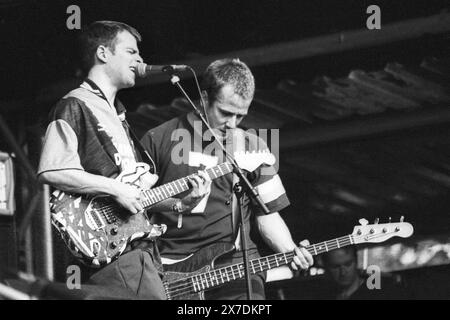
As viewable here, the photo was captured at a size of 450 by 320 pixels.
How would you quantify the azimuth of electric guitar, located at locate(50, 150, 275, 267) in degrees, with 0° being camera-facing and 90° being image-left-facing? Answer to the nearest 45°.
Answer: approximately 0°

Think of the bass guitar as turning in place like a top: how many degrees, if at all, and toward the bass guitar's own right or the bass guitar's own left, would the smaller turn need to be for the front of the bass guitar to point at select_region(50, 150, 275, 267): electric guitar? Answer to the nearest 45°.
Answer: approximately 45° to the bass guitar's own right

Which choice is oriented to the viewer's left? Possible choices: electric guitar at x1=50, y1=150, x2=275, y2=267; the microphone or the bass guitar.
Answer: the microphone

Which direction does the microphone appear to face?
to the viewer's left

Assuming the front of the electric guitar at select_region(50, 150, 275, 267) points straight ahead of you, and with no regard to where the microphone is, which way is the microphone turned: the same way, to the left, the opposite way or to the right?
to the right

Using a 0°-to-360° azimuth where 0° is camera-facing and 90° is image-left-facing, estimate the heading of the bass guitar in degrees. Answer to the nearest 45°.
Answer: approximately 0°
